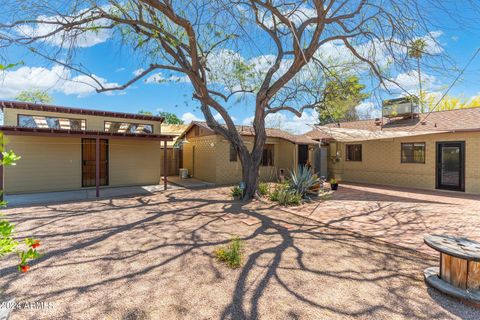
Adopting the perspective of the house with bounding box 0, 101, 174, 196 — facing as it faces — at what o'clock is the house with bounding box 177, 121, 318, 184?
the house with bounding box 177, 121, 318, 184 is roughly at 9 o'clock from the house with bounding box 0, 101, 174, 196.

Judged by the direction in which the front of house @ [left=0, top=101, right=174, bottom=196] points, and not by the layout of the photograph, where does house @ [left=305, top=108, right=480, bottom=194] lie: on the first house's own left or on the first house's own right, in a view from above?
on the first house's own left

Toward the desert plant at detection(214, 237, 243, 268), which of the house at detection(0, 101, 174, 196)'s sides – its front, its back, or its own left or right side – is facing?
front

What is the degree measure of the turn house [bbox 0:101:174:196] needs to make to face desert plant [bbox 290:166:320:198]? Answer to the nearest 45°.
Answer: approximately 45° to its left

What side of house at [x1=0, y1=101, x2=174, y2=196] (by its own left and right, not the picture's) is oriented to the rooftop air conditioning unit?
left

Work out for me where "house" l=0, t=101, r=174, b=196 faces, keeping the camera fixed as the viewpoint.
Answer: facing the viewer
